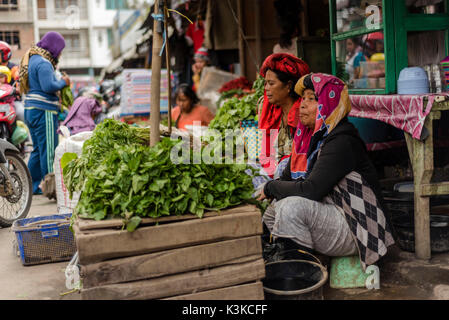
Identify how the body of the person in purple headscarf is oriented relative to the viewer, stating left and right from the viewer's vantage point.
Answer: facing away from the viewer and to the right of the viewer

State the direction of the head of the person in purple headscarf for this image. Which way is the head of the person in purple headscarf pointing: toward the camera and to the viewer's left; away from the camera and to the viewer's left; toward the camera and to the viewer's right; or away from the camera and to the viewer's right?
away from the camera and to the viewer's right

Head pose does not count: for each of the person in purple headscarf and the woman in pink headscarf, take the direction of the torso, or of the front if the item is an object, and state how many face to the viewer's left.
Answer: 1

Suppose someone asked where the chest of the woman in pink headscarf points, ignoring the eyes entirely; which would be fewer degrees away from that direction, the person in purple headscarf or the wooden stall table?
the person in purple headscarf

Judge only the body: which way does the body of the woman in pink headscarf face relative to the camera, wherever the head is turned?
to the viewer's left

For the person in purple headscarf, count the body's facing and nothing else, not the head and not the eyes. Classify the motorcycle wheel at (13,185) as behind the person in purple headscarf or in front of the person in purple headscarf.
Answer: behind

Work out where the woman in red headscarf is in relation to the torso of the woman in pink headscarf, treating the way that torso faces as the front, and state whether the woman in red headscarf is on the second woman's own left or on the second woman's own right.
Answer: on the second woman's own right
